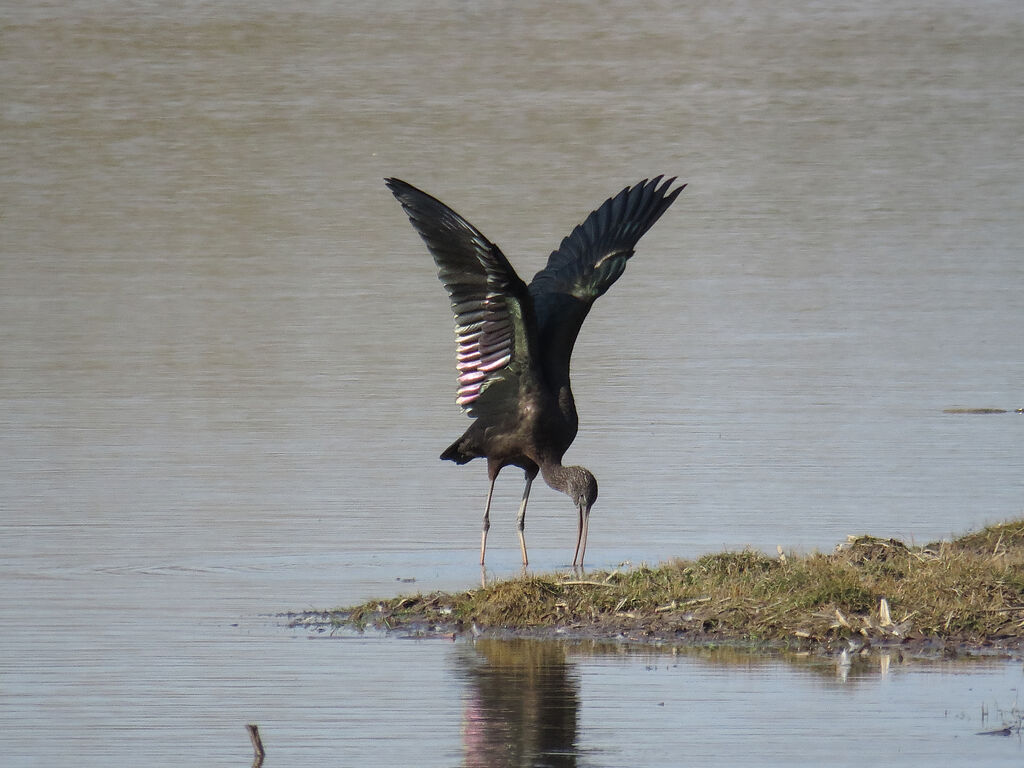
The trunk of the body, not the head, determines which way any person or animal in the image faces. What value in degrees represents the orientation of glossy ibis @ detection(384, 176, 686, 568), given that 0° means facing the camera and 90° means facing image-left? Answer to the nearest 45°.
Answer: approximately 315°

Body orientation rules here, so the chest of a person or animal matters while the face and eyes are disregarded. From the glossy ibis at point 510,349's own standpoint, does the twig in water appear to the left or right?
on its right
